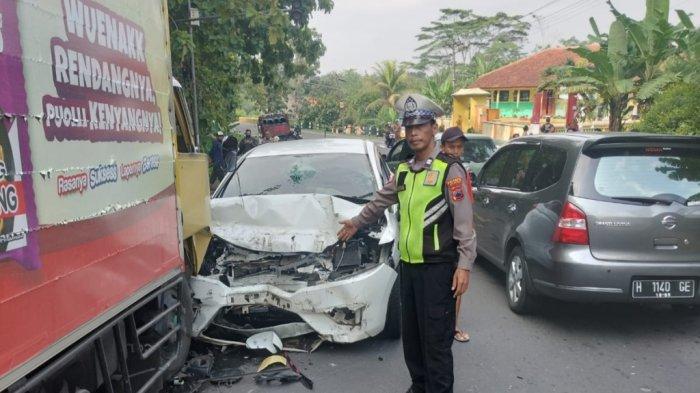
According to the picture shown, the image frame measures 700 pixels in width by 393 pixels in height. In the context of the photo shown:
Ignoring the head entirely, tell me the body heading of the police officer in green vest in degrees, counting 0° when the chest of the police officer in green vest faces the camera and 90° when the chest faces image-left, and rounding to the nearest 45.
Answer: approximately 45°

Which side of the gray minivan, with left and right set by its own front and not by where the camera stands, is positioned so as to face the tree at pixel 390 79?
front

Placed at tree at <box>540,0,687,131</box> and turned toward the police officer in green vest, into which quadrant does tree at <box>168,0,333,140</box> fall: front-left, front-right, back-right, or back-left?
front-right

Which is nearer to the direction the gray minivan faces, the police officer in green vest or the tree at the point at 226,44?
the tree

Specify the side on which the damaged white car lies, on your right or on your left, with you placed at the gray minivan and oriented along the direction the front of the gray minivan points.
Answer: on your left

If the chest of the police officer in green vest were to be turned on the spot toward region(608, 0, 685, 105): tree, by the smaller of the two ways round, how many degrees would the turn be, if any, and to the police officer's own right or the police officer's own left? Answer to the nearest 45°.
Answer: approximately 180°

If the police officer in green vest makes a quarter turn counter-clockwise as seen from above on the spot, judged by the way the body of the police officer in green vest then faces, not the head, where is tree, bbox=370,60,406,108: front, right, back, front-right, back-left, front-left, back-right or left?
back-left

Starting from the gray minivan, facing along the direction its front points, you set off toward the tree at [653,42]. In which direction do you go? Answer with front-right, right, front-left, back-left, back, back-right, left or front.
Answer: front-right

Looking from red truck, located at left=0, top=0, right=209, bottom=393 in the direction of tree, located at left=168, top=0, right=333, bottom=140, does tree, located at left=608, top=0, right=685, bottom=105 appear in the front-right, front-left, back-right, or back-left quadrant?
front-right

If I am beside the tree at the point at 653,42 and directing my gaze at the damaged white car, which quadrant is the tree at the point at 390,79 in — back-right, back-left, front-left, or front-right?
back-right

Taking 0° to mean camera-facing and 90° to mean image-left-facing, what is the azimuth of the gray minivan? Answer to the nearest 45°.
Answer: approximately 135°

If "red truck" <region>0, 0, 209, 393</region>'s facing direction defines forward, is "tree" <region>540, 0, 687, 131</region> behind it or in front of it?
in front

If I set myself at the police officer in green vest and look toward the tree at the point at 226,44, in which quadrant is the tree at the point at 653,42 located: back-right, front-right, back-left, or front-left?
front-right
